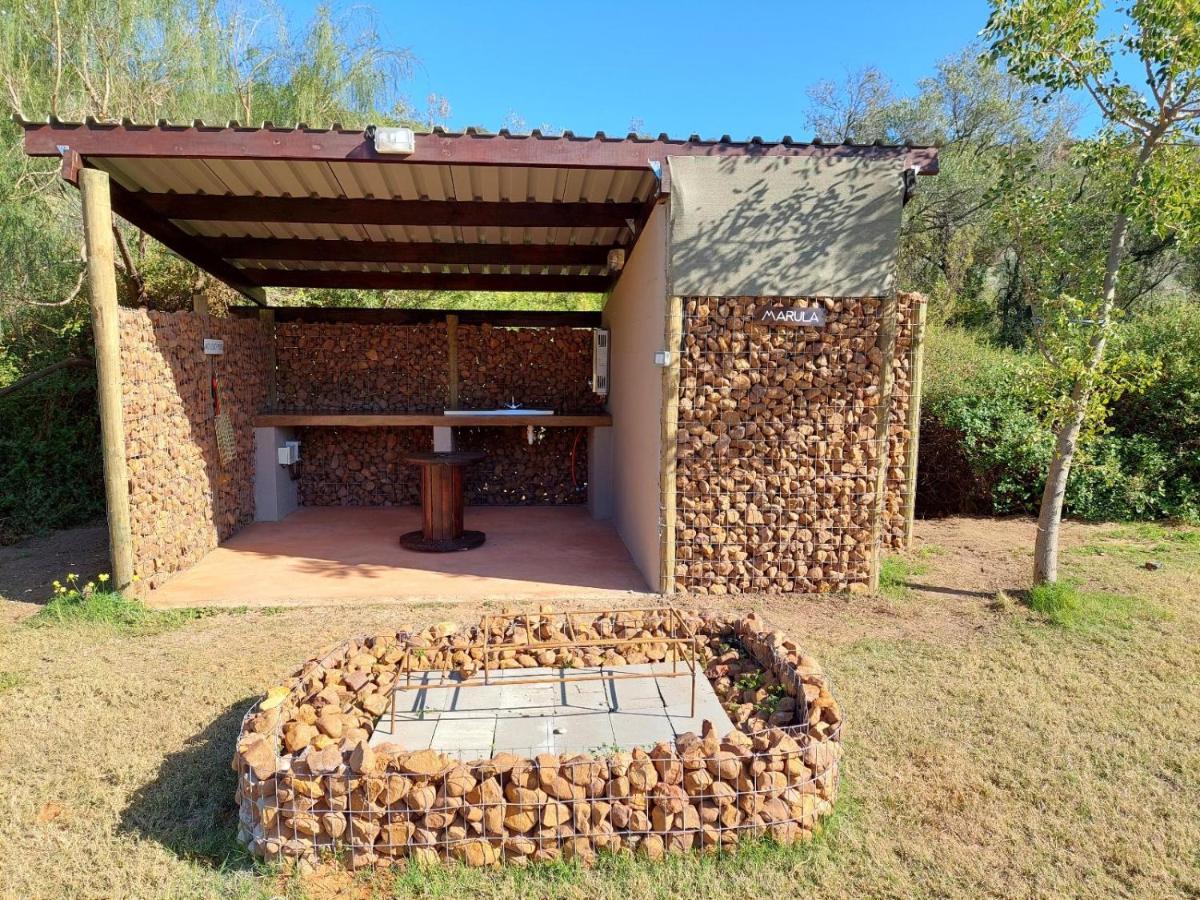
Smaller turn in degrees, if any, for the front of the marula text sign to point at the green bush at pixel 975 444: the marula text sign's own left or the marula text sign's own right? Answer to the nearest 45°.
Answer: approximately 135° to the marula text sign's own left

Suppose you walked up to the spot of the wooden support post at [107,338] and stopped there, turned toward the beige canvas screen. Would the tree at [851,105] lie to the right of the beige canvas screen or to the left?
left

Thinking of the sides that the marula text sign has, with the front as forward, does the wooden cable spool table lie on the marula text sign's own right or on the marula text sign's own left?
on the marula text sign's own right

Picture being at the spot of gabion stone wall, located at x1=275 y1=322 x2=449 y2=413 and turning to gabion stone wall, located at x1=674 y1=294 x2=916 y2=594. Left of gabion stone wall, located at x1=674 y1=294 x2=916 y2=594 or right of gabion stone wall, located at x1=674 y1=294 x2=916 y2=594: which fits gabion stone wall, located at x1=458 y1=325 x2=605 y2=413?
left

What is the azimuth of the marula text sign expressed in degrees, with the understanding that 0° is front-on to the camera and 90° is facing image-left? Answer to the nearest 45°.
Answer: approximately 0°

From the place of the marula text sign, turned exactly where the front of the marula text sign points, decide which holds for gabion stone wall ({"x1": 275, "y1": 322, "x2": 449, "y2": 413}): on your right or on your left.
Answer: on your right

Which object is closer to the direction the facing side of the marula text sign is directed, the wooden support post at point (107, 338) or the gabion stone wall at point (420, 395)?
the wooden support post

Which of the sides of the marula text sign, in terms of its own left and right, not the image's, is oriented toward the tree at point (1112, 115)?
left

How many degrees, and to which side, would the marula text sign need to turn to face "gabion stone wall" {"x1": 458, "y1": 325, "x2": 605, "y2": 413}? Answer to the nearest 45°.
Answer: approximately 135° to its right

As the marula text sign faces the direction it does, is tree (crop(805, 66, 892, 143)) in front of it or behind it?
behind

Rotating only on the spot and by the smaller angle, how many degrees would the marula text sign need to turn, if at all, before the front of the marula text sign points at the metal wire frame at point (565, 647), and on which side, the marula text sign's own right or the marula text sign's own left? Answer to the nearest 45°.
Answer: approximately 45° to the marula text sign's own right

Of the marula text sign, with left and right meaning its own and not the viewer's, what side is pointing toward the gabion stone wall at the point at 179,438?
right
